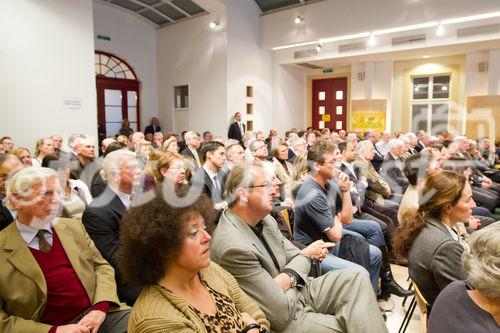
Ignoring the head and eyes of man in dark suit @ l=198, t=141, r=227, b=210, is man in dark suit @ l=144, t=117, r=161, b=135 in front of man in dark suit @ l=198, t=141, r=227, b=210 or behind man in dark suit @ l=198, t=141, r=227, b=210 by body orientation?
behind

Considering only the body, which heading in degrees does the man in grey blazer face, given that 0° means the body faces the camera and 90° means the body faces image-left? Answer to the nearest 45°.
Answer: approximately 315°

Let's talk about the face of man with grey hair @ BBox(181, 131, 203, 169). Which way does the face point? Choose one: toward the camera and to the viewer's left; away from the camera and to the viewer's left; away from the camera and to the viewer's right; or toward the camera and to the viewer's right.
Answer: toward the camera and to the viewer's right

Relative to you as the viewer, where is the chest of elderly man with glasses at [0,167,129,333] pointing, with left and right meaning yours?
facing the viewer and to the right of the viewer

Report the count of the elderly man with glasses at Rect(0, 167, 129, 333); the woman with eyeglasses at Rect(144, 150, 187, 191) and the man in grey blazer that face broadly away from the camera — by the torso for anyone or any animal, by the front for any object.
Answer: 0

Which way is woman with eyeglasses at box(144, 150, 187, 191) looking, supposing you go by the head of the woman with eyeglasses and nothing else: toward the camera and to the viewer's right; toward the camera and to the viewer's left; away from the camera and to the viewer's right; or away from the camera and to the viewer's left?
toward the camera and to the viewer's right

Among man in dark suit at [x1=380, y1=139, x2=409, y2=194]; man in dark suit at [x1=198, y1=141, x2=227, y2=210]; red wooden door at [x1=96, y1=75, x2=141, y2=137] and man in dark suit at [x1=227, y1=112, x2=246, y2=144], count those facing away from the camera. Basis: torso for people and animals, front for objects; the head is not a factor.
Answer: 0

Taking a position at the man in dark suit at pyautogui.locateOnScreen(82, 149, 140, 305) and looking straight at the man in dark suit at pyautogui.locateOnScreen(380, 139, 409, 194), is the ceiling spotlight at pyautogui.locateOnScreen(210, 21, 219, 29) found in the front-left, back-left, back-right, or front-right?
front-left

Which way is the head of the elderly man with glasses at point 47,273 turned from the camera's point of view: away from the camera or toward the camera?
toward the camera

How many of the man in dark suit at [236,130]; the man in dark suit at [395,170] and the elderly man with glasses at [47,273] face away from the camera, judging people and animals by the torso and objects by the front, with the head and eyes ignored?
0

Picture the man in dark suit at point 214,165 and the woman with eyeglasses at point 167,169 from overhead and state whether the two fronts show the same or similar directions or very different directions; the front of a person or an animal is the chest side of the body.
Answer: same or similar directions

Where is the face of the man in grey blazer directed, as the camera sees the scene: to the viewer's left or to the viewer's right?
to the viewer's right

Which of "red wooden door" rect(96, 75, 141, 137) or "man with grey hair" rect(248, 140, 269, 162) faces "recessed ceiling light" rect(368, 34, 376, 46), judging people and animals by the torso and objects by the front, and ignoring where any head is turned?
the red wooden door

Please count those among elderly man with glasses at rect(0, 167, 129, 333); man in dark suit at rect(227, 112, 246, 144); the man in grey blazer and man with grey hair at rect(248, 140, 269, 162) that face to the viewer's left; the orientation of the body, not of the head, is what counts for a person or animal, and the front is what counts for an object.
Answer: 0
